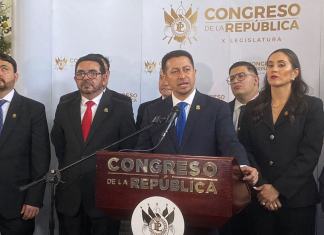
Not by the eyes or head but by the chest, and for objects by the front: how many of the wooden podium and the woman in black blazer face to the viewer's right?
0

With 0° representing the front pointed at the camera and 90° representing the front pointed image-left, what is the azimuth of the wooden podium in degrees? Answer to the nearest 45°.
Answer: approximately 0°

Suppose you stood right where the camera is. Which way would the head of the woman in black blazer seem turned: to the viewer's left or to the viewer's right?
to the viewer's left

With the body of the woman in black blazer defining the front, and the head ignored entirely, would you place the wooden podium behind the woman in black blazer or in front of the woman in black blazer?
in front

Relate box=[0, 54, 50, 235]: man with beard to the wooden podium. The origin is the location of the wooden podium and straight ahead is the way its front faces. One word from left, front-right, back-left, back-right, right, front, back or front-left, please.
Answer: back-right

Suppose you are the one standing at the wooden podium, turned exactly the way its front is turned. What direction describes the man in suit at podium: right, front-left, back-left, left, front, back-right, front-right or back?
back

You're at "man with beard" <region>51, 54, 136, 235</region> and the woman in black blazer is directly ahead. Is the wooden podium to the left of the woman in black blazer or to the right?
right

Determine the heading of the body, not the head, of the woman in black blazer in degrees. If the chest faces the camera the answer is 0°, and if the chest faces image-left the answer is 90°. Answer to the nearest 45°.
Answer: approximately 45°

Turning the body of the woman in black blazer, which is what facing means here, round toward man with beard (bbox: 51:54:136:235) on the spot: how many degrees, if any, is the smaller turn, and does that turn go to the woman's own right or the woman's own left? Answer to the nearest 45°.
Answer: approximately 45° to the woman's own right

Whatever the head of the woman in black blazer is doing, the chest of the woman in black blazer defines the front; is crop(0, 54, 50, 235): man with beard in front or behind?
in front

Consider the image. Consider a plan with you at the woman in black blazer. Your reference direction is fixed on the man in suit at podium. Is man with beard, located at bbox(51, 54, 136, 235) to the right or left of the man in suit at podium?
right

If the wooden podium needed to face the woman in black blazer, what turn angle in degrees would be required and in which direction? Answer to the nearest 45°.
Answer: approximately 135° to its left
